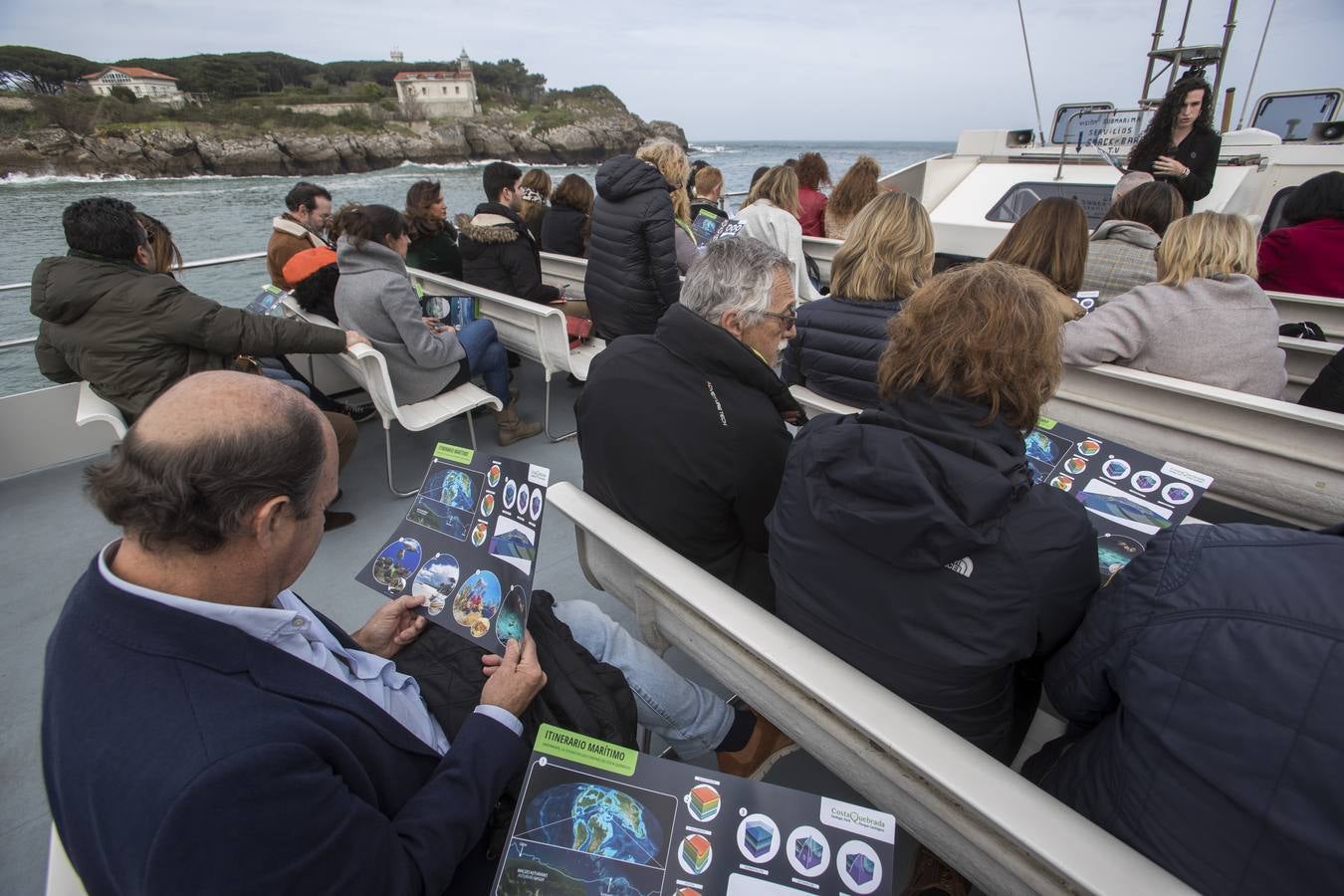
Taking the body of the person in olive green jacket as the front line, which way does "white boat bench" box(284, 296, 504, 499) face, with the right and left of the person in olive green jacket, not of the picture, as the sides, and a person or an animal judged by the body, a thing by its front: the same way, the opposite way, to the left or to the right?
the same way

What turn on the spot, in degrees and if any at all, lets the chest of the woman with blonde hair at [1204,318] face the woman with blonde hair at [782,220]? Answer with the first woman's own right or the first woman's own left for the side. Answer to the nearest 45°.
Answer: approximately 45° to the first woman's own left

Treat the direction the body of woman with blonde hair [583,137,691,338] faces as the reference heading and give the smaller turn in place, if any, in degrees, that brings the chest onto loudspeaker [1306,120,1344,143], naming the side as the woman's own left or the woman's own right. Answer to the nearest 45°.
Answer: approximately 45° to the woman's own right

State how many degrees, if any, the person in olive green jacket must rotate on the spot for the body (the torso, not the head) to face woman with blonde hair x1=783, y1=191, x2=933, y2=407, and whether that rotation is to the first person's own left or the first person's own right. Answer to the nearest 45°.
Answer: approximately 90° to the first person's own right

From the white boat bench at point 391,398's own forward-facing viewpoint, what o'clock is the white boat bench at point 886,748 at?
the white boat bench at point 886,748 is roughly at 4 o'clock from the white boat bench at point 391,398.

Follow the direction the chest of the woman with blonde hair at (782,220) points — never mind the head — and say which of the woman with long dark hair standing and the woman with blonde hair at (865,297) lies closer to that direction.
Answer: the woman with long dark hair standing

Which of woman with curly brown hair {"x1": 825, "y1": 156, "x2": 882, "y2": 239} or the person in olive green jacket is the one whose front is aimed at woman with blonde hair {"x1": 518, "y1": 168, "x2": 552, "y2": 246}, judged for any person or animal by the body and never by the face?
the person in olive green jacket

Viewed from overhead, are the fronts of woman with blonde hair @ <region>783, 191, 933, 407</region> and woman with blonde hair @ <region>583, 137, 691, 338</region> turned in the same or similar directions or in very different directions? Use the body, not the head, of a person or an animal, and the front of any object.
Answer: same or similar directions

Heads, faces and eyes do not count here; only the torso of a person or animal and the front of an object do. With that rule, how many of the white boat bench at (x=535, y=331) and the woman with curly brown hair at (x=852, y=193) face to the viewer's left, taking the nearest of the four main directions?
0

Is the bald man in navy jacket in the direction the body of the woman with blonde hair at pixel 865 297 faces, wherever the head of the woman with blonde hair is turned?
no

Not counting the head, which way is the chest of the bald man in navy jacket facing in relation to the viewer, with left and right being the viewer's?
facing away from the viewer and to the right of the viewer

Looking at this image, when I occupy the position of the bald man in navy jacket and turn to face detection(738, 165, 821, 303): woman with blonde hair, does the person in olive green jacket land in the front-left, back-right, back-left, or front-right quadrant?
front-left

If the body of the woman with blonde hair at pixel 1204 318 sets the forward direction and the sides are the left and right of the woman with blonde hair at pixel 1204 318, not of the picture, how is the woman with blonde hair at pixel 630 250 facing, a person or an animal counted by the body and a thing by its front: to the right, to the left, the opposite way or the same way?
the same way

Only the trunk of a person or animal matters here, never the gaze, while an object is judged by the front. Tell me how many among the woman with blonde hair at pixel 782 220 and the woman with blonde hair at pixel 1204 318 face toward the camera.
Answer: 0

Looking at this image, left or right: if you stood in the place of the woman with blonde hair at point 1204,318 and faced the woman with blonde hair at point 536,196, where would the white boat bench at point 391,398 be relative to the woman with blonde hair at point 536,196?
left

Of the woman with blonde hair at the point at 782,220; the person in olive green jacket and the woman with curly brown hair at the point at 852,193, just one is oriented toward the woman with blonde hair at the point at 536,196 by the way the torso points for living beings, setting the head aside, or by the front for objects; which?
the person in olive green jacket

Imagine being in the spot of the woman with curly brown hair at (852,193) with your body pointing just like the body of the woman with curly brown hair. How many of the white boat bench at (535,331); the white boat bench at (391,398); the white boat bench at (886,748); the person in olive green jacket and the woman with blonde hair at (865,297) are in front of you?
0

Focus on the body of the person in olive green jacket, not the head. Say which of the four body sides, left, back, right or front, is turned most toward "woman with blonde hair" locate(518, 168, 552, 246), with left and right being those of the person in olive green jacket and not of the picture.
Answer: front

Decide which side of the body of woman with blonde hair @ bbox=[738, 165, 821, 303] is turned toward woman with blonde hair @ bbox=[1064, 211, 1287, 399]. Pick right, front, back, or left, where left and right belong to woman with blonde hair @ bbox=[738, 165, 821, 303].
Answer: right
